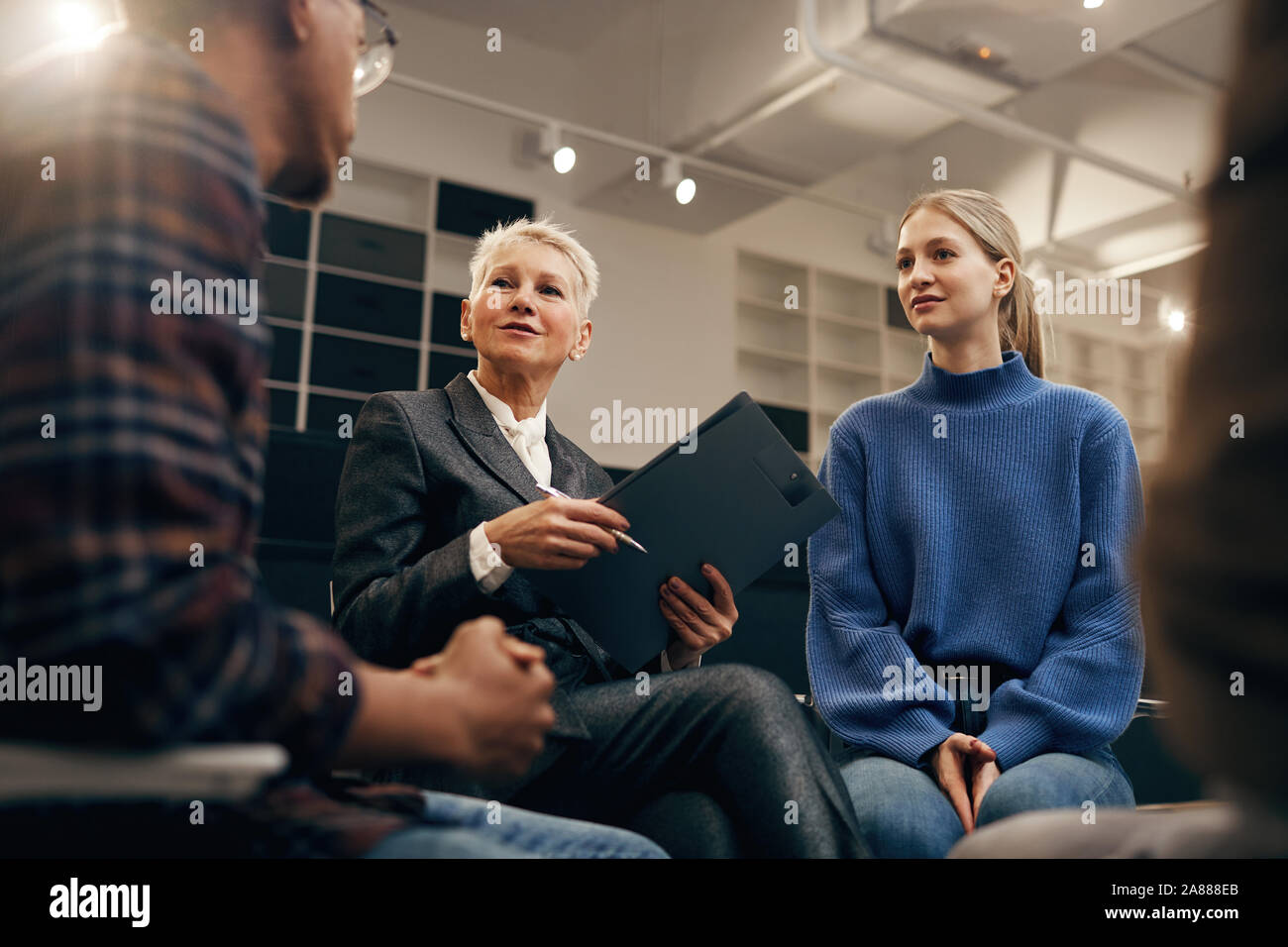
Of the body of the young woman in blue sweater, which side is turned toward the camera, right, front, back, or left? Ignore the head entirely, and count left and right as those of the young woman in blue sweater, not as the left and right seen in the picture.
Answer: front

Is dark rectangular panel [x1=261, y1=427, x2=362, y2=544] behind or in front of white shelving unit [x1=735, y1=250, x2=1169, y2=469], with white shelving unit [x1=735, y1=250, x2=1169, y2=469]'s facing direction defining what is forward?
in front

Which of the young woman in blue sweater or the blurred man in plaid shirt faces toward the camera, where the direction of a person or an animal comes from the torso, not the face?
the young woman in blue sweater

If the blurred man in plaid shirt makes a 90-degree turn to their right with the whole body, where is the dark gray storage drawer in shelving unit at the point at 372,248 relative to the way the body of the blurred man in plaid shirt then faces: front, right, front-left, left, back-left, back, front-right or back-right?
back-left

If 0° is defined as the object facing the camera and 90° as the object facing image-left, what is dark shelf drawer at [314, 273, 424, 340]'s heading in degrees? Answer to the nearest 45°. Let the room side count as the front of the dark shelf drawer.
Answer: approximately 315°

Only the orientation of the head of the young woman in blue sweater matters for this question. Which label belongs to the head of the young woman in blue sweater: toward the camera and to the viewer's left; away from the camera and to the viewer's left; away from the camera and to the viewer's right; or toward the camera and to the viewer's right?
toward the camera and to the viewer's left

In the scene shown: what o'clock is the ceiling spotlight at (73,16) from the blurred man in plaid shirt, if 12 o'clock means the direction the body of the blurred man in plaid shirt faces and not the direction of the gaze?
The ceiling spotlight is roughly at 10 o'clock from the blurred man in plaid shirt.

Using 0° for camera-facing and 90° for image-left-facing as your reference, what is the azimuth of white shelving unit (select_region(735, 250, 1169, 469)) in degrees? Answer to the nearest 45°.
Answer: approximately 45°

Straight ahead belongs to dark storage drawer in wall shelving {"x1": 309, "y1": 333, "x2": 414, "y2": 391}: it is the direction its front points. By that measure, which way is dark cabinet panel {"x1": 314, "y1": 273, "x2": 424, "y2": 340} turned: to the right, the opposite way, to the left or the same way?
the same way

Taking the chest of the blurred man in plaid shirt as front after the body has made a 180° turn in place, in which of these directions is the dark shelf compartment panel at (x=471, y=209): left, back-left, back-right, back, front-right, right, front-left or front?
back-right

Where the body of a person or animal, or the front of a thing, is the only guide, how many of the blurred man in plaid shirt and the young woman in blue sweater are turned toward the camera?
1

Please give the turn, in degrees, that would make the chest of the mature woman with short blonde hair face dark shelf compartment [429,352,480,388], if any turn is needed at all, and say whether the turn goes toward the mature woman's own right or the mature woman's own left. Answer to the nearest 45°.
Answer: approximately 135° to the mature woman's own left

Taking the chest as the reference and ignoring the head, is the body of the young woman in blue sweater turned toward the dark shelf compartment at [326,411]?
no

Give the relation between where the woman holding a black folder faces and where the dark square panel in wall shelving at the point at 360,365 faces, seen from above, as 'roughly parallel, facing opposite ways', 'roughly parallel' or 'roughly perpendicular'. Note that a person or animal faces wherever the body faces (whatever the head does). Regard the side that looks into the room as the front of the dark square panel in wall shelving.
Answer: roughly parallel
